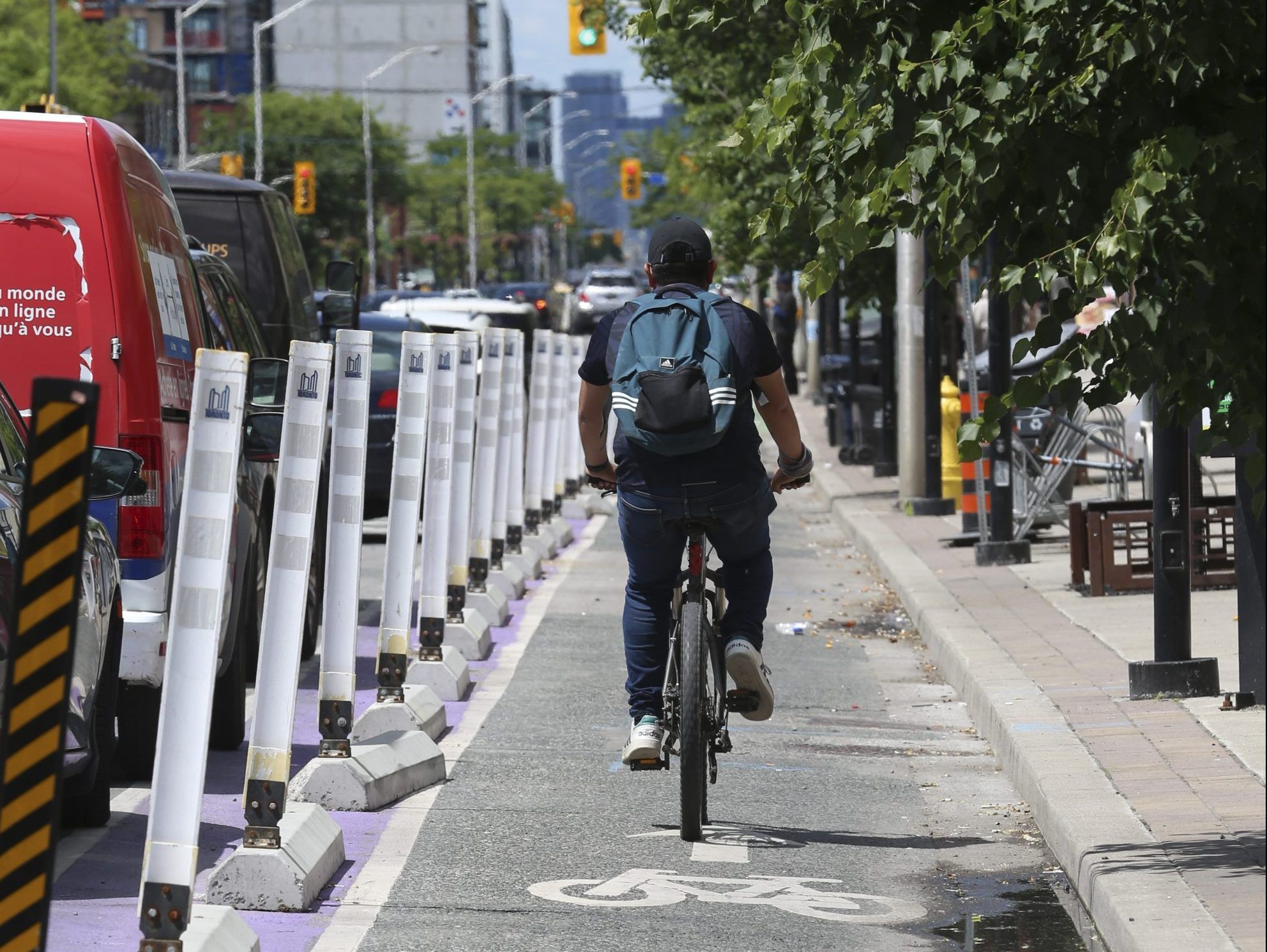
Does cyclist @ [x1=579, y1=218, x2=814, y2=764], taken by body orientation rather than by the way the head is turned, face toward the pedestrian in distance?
yes

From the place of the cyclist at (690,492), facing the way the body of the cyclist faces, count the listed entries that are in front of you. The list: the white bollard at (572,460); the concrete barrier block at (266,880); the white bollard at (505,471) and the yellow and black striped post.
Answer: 2

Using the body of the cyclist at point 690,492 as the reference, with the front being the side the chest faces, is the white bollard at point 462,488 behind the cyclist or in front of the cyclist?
in front

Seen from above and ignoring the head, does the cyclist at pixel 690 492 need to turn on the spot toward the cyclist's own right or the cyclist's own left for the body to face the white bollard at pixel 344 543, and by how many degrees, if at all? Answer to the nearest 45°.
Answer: approximately 90° to the cyclist's own left

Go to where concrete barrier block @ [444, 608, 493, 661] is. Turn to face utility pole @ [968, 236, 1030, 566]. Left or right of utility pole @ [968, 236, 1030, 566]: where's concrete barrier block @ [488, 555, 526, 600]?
left

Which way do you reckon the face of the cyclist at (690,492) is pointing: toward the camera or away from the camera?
away from the camera

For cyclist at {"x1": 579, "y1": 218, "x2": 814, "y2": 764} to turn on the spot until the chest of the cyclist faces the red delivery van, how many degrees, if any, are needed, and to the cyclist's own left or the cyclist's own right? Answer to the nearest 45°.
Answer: approximately 90° to the cyclist's own left

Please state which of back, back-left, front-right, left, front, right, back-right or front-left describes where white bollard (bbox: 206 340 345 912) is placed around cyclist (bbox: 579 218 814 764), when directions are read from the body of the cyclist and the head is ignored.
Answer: back-left

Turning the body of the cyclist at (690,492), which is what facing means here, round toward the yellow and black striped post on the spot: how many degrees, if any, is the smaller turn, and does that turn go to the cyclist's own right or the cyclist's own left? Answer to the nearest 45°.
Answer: approximately 180°

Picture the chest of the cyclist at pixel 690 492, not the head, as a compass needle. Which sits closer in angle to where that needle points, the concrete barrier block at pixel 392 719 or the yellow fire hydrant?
the yellow fire hydrant

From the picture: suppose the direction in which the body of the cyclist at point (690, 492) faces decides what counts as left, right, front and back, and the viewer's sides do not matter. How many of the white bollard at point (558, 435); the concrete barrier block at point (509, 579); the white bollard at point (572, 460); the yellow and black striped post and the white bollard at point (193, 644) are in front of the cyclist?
3

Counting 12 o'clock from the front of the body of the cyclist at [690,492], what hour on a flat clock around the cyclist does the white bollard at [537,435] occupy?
The white bollard is roughly at 12 o'clock from the cyclist.

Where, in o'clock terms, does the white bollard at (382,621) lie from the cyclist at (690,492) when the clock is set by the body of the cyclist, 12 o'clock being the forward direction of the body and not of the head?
The white bollard is roughly at 10 o'clock from the cyclist.

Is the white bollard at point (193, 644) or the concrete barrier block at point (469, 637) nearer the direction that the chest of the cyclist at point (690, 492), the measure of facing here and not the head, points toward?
the concrete barrier block

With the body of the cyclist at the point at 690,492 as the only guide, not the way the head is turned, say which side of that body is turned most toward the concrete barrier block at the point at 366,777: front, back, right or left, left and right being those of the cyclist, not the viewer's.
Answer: left

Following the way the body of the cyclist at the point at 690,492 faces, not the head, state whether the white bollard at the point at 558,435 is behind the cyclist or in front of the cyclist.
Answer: in front

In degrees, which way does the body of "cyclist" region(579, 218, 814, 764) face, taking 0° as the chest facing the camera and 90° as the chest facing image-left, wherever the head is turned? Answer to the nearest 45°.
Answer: approximately 180°

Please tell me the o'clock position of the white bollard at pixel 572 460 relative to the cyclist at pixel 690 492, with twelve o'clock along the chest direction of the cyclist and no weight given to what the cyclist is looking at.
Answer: The white bollard is roughly at 12 o'clock from the cyclist.
